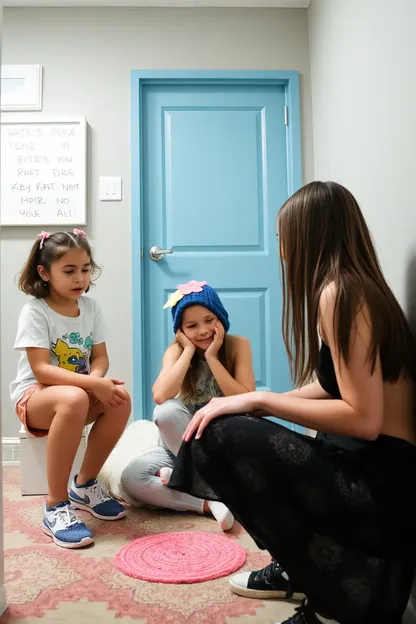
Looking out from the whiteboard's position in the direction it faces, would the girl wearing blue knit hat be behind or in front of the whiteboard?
in front

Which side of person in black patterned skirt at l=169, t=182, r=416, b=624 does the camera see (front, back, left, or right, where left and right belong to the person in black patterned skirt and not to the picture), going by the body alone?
left

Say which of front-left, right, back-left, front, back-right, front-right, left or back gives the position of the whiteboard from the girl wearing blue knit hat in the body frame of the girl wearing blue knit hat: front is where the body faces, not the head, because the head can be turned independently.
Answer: back-right

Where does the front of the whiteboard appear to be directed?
toward the camera

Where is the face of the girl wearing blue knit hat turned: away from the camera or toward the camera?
toward the camera

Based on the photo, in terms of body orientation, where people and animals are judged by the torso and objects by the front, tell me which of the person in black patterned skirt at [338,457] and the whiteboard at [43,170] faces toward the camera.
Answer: the whiteboard

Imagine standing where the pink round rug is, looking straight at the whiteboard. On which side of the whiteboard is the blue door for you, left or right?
right

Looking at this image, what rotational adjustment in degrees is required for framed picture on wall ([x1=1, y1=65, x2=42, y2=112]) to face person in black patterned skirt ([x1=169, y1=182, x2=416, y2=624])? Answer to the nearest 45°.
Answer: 0° — it already faces them

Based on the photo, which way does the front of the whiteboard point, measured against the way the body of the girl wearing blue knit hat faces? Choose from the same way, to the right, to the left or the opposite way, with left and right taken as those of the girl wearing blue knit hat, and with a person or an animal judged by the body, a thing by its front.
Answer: the same way

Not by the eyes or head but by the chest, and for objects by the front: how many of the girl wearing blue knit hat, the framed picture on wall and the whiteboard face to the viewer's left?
0

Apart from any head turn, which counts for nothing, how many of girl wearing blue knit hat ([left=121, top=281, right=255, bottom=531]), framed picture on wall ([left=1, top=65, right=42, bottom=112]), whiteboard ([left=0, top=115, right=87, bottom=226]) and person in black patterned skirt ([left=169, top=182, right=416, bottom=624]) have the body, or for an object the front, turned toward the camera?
3

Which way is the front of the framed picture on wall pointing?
toward the camera

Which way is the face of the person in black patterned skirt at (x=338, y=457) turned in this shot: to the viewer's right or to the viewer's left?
to the viewer's left

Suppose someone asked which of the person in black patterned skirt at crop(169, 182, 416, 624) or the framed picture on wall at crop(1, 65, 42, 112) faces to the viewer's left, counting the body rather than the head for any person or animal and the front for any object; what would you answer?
the person in black patterned skirt
